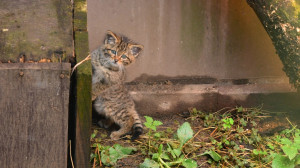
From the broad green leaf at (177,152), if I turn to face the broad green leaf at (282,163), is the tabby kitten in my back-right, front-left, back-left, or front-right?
back-left

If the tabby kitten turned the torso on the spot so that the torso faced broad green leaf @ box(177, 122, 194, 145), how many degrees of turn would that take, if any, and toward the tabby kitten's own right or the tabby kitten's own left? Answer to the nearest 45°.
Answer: approximately 135° to the tabby kitten's own left

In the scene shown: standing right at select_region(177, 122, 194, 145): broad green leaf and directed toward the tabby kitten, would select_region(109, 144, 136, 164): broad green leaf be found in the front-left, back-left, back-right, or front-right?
front-left

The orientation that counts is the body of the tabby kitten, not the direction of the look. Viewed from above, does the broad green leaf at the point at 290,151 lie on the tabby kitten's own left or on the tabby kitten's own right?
on the tabby kitten's own left
